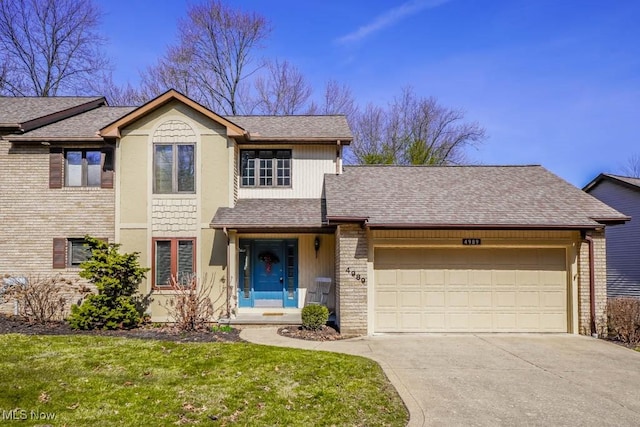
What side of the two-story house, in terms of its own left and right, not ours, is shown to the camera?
front

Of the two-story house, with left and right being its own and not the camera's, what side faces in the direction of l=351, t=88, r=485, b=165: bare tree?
back

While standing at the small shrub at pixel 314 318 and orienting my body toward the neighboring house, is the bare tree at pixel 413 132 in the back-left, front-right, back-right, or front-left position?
front-left

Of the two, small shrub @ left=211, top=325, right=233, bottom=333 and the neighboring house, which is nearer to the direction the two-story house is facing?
the small shrub
